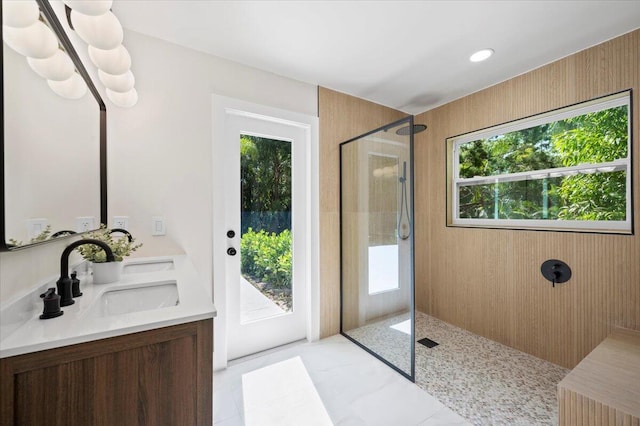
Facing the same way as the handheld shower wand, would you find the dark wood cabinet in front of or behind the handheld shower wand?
in front

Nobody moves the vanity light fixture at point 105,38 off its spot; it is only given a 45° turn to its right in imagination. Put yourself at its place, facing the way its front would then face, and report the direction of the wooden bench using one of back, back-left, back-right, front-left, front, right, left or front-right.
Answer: front

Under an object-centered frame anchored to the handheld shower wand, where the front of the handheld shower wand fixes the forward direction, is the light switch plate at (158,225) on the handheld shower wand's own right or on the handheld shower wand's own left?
on the handheld shower wand's own right

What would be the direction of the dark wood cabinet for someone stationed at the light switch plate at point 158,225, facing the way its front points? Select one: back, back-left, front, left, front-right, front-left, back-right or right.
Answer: front

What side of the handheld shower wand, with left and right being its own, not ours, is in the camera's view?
front

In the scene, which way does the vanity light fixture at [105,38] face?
to the viewer's right

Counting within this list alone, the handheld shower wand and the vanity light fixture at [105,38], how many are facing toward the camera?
1

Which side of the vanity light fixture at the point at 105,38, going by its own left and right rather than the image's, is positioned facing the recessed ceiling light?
front
